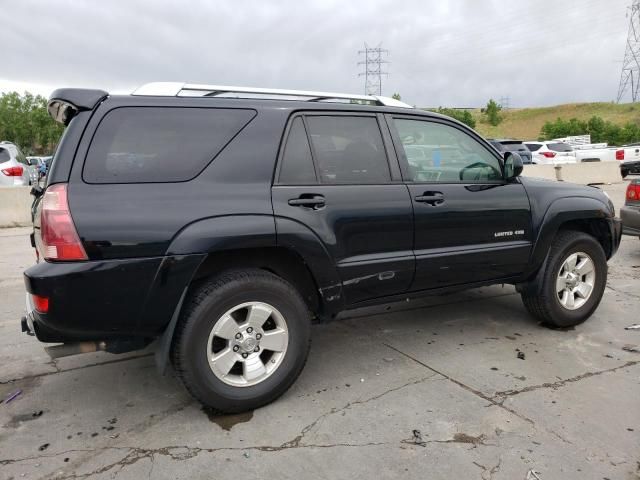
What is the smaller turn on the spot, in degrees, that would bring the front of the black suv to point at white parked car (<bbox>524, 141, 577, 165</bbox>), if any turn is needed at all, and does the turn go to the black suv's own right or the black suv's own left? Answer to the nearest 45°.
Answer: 0° — it already faces it

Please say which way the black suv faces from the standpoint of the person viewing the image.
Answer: facing away from the viewer and to the right of the viewer

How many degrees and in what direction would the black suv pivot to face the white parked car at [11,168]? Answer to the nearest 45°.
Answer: approximately 90° to its left
